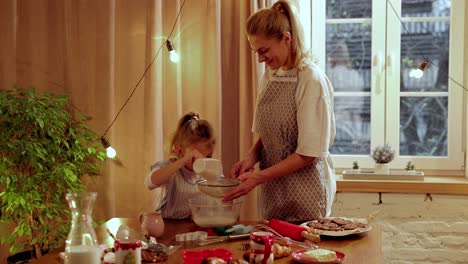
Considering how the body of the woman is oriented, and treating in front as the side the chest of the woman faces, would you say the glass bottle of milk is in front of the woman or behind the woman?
in front

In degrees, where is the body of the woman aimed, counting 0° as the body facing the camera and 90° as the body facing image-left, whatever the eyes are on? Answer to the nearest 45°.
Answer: approximately 45°

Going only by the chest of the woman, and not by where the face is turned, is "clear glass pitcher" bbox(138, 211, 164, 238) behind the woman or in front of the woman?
in front

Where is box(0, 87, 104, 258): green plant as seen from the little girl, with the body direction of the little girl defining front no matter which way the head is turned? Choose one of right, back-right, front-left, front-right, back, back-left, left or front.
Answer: back

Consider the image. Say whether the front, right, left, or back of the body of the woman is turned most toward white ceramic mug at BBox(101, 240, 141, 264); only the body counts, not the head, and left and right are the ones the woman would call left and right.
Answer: front

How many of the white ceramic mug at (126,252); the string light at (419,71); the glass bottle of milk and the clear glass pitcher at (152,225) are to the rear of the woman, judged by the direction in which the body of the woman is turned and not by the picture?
1

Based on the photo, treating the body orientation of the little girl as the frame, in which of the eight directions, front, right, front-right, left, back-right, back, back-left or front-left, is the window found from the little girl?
left

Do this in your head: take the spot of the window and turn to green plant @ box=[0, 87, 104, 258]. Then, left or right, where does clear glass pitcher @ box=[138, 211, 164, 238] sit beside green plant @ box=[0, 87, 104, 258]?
left

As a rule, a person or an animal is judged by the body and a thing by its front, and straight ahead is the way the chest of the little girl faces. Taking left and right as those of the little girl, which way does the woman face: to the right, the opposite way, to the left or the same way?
to the right

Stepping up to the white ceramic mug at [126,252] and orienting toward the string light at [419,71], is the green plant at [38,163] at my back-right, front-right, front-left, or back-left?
front-left

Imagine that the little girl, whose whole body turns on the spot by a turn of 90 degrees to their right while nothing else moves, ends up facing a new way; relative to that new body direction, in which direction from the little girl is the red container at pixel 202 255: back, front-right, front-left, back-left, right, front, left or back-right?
front-left

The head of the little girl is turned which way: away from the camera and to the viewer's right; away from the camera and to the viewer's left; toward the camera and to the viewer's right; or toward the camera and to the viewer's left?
toward the camera and to the viewer's right

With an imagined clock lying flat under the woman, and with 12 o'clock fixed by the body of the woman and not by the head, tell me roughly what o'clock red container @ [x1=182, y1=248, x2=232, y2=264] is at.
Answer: The red container is roughly at 11 o'clock from the woman.

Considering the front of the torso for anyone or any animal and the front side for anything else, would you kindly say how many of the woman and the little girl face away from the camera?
0

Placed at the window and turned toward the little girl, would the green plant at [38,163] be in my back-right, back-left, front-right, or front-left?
front-right

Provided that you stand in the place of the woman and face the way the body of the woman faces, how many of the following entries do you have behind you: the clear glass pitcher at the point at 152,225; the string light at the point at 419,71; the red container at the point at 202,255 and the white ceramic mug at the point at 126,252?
1

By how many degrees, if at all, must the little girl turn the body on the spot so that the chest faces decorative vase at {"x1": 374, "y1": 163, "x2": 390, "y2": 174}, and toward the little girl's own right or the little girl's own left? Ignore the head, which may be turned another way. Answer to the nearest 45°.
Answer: approximately 90° to the little girl's own left

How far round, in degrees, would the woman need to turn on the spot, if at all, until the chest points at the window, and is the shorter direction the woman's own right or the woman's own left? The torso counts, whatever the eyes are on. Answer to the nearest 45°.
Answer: approximately 180°
